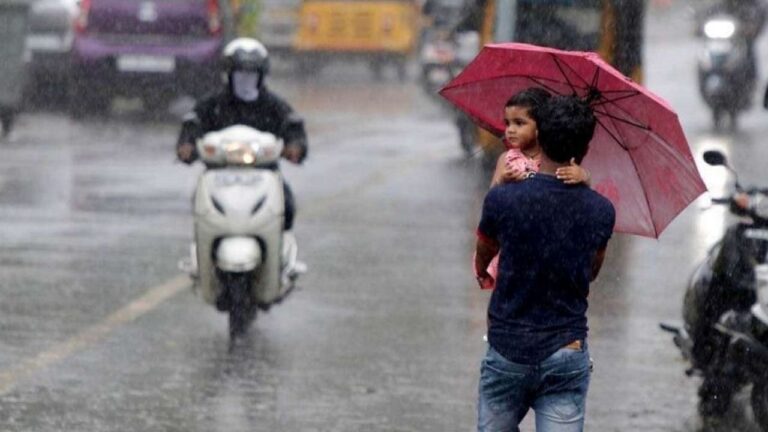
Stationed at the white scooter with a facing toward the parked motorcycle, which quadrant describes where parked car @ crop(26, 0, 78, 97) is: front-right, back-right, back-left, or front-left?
back-left

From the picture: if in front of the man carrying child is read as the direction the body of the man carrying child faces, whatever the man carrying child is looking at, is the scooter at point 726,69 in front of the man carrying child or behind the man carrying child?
in front

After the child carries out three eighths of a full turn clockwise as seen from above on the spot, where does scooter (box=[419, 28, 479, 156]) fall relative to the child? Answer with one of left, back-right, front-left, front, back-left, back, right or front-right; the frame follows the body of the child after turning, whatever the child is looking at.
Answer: front

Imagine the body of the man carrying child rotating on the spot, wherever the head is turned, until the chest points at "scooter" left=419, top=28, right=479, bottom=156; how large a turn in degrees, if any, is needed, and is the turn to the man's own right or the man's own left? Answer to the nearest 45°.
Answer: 0° — they already face it

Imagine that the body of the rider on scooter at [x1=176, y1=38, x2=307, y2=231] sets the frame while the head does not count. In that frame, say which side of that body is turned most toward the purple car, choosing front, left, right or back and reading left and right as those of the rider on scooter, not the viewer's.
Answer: back

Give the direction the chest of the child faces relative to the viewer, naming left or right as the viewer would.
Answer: facing the viewer and to the left of the viewer

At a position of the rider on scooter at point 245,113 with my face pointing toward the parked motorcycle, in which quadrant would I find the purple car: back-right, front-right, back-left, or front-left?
back-left

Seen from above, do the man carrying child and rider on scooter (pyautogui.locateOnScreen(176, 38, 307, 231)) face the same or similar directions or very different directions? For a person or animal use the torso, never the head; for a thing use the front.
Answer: very different directions

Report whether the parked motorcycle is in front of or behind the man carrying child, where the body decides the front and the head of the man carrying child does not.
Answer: in front

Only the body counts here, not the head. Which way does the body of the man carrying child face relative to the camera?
away from the camera

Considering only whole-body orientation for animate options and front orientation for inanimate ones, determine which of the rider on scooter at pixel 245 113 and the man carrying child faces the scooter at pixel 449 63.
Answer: the man carrying child

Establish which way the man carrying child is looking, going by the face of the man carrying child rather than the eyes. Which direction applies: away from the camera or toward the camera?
away from the camera
